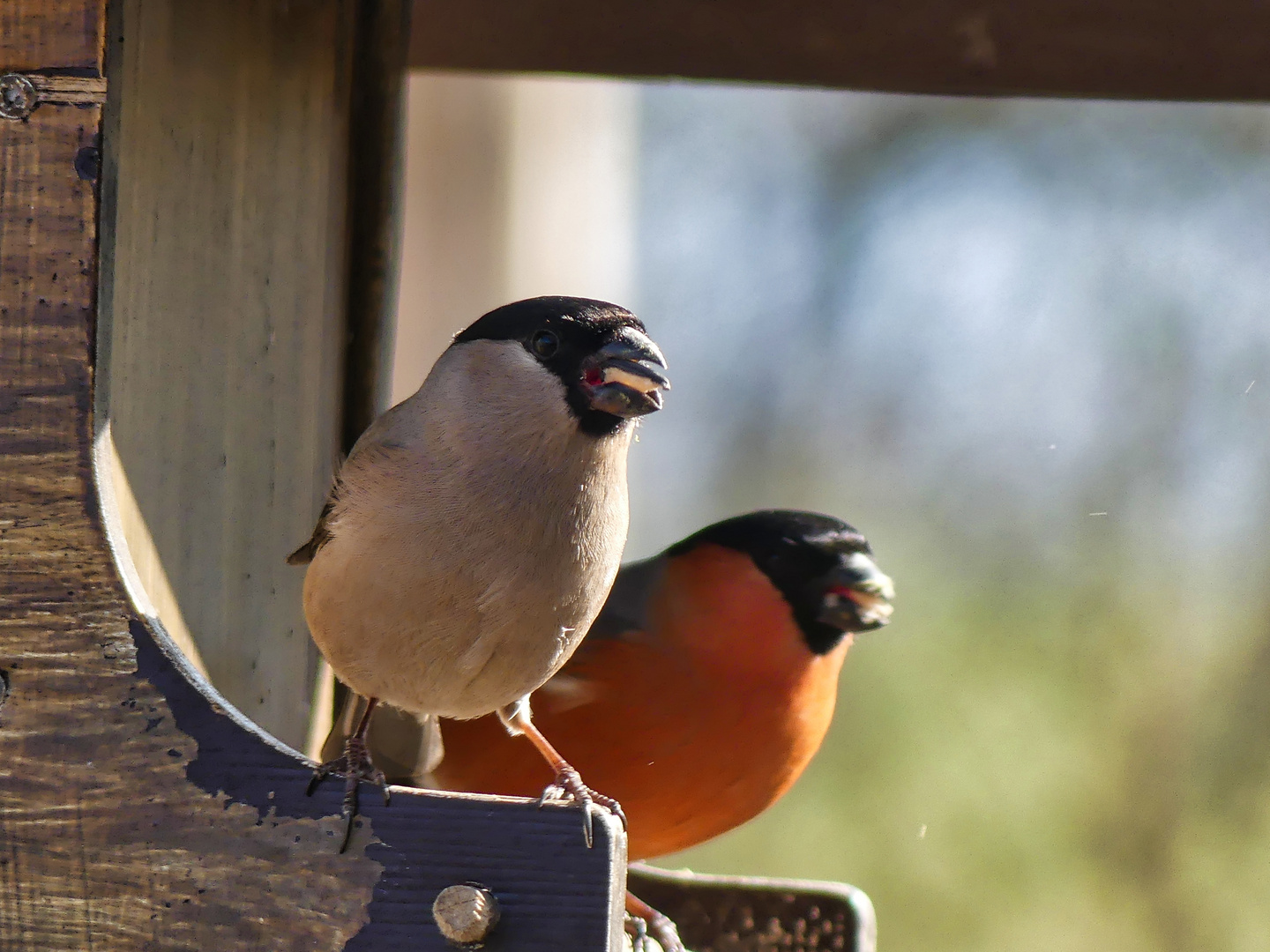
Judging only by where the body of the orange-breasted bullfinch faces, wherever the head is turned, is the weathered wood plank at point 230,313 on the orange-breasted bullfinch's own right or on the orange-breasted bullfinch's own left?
on the orange-breasted bullfinch's own right

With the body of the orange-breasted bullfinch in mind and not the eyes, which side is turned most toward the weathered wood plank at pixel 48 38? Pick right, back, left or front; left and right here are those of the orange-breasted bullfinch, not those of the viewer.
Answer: right

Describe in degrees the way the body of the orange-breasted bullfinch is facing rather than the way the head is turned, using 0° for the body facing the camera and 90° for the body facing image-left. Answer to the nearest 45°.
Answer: approximately 315°

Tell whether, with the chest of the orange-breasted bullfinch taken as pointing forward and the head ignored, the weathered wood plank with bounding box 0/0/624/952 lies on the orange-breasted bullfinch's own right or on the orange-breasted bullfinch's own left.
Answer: on the orange-breasted bullfinch's own right
